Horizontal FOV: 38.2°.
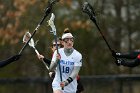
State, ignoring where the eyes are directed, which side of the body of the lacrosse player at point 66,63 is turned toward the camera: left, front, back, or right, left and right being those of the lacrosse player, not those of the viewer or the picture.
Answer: front
